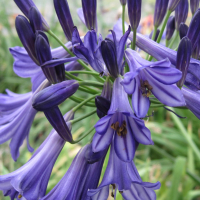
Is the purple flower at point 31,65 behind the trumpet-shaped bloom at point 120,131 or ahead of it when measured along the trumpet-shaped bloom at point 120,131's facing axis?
behind

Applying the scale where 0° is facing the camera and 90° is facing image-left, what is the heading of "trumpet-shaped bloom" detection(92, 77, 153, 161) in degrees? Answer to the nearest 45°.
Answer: approximately 0°
